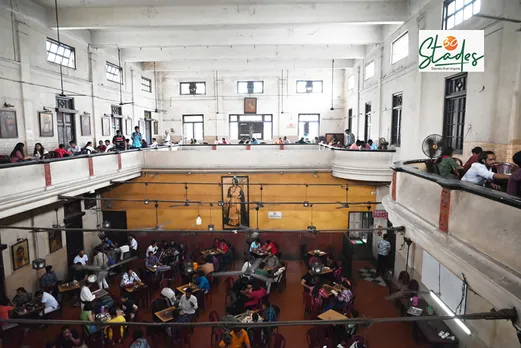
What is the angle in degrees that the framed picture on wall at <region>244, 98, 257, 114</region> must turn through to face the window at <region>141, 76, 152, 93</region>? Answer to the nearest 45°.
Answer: approximately 90° to its right

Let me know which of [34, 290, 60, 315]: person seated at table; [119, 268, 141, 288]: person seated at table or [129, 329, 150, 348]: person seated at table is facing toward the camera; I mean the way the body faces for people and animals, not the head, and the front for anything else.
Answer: [119, 268, 141, 288]: person seated at table

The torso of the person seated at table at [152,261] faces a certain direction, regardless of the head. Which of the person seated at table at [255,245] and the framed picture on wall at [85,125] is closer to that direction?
the person seated at table

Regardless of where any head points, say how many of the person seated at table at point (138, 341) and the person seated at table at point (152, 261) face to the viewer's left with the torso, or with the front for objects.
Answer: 0

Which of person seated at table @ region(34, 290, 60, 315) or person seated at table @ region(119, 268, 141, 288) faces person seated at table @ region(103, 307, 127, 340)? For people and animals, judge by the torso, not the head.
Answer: person seated at table @ region(119, 268, 141, 288)

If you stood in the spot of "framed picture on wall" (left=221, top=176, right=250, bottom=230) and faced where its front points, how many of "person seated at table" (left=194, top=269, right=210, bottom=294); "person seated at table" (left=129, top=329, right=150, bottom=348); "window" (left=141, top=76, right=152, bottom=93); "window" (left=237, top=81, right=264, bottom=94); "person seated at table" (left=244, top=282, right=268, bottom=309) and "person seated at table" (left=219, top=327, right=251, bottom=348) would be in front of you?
4

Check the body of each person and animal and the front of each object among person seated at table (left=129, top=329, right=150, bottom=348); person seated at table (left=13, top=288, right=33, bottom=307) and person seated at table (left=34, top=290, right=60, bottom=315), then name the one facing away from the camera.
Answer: person seated at table (left=129, top=329, right=150, bottom=348)

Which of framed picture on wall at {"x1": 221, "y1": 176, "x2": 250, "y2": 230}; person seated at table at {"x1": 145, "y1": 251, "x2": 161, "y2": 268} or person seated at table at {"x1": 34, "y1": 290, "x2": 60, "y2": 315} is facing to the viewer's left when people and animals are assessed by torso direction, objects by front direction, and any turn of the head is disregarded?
person seated at table at {"x1": 34, "y1": 290, "x2": 60, "y2": 315}

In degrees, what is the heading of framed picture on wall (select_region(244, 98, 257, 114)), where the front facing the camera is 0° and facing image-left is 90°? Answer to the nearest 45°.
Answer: approximately 0°

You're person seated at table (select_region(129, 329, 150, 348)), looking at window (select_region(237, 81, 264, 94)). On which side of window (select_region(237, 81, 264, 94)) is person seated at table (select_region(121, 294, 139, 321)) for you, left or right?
left

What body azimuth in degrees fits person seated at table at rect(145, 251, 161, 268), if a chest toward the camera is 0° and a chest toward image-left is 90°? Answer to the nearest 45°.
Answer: approximately 315°

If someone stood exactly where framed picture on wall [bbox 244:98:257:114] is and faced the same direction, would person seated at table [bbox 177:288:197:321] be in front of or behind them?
in front

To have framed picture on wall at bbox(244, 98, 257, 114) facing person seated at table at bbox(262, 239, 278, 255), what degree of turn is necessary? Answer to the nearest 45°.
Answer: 0° — it already faces them

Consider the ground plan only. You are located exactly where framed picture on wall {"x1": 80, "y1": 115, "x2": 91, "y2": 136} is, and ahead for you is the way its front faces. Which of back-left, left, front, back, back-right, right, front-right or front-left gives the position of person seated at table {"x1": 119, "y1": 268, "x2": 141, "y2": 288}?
front-right

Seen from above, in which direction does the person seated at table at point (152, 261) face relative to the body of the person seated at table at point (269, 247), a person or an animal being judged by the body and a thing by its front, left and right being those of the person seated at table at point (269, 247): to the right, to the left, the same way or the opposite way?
to the left
